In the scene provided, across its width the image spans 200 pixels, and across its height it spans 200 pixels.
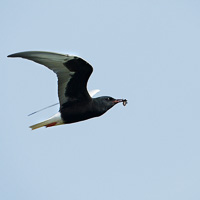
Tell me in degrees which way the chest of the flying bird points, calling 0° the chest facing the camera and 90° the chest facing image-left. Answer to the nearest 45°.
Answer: approximately 270°
